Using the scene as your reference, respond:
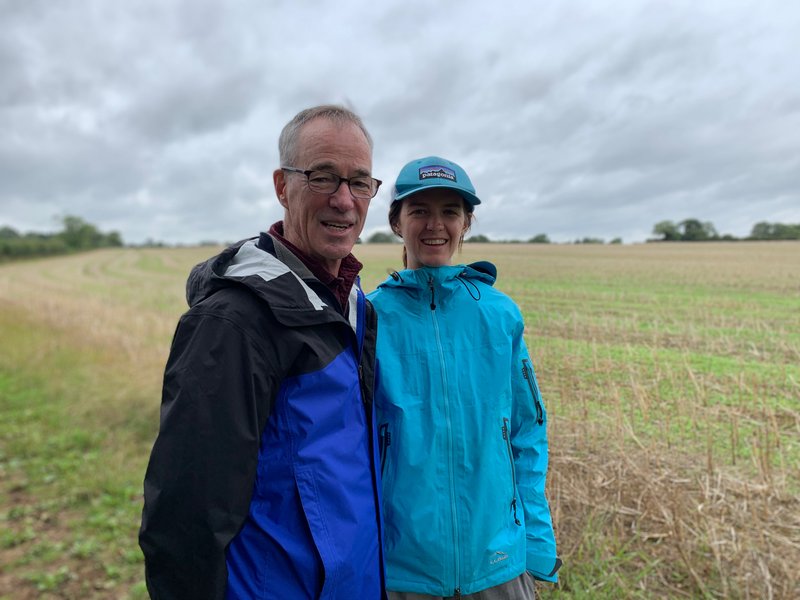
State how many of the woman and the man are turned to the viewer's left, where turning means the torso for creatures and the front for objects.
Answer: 0

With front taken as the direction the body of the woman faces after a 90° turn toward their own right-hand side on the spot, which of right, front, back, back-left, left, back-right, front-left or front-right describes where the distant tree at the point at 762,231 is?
back-right

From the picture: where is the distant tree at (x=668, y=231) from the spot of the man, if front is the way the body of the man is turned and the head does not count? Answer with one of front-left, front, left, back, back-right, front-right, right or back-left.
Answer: left

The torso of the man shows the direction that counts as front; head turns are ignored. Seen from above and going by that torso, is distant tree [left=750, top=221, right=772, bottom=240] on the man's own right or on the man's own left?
on the man's own left

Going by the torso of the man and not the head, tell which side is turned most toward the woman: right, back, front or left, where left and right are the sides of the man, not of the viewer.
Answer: left

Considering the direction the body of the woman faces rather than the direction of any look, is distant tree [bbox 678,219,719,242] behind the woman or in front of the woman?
behind

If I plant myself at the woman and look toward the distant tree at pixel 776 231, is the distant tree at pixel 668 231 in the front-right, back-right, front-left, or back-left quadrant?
front-left

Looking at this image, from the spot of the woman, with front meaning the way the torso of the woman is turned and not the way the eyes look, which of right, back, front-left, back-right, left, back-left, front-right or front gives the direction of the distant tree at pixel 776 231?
back-left

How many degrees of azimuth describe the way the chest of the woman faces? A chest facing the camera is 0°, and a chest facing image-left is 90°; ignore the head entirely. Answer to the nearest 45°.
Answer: approximately 0°

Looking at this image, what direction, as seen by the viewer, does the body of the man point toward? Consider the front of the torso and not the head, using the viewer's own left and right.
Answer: facing the viewer and to the right of the viewer
